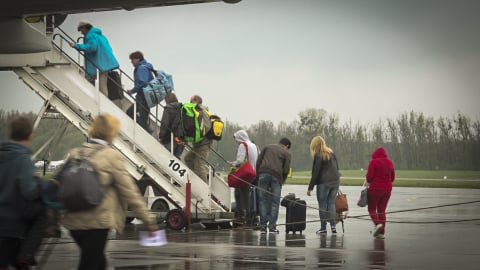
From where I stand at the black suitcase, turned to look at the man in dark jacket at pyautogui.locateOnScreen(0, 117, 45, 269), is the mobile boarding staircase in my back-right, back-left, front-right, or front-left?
front-right

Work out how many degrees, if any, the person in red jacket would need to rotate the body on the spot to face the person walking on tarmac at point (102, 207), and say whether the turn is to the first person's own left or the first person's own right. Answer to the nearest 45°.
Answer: approximately 180°

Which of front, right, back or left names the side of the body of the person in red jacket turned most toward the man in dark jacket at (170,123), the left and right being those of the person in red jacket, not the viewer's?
left

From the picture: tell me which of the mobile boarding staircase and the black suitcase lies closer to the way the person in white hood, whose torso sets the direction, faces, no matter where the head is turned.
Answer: the mobile boarding staircase

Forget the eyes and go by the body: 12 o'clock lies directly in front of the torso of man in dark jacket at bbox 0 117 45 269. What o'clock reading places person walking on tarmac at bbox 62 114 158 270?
The person walking on tarmac is roughly at 3 o'clock from the man in dark jacket.

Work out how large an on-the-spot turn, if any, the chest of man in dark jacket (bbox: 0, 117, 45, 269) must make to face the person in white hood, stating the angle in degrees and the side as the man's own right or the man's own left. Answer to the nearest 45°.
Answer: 0° — they already face them

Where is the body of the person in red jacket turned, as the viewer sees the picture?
away from the camera

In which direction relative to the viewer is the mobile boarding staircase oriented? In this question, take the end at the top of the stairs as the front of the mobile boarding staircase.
to the viewer's left

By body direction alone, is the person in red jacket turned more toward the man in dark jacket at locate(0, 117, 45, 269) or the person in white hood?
the person in white hood

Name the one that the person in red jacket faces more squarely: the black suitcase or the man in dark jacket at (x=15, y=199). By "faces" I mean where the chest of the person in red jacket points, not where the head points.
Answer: the black suitcase

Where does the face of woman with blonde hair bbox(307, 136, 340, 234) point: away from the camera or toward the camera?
away from the camera
